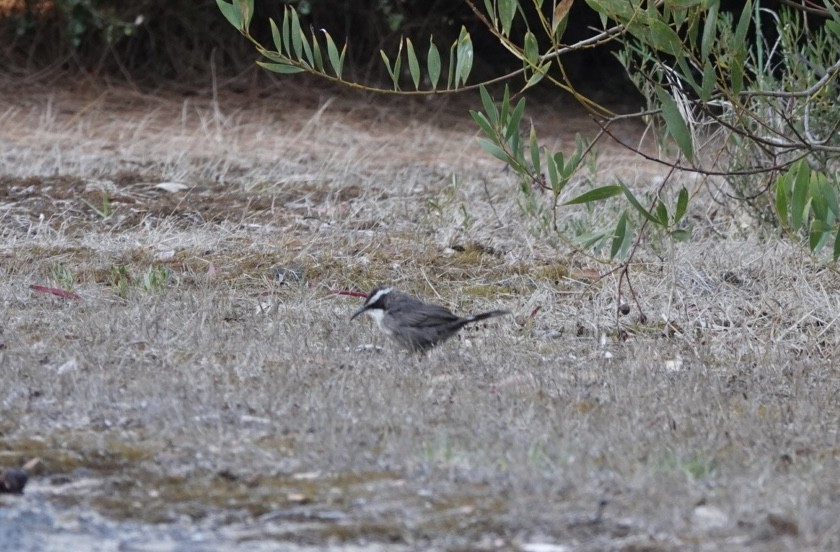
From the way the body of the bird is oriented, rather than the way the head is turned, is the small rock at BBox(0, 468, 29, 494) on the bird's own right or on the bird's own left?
on the bird's own left

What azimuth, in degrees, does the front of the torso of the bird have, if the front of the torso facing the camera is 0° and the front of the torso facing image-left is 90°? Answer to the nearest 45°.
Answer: approximately 90°
